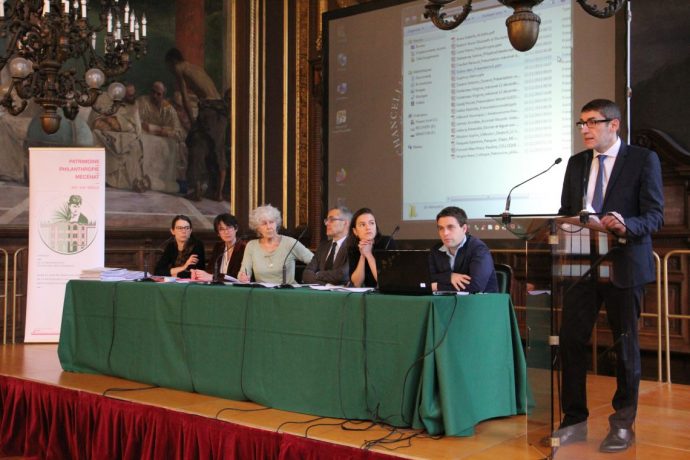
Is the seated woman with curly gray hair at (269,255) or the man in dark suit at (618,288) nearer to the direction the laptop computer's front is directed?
the seated woman with curly gray hair

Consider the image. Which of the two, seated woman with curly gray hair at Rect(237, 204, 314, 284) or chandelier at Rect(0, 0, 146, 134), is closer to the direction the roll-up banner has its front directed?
the chandelier

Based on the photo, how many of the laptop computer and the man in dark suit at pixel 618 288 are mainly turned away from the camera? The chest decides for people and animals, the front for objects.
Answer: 1

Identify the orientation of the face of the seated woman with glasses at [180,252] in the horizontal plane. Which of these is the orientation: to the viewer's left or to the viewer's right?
to the viewer's right

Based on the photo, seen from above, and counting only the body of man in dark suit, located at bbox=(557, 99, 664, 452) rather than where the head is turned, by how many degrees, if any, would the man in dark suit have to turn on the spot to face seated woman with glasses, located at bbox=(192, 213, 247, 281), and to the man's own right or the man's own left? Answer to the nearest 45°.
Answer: approximately 90° to the man's own right

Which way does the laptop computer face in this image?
away from the camera
